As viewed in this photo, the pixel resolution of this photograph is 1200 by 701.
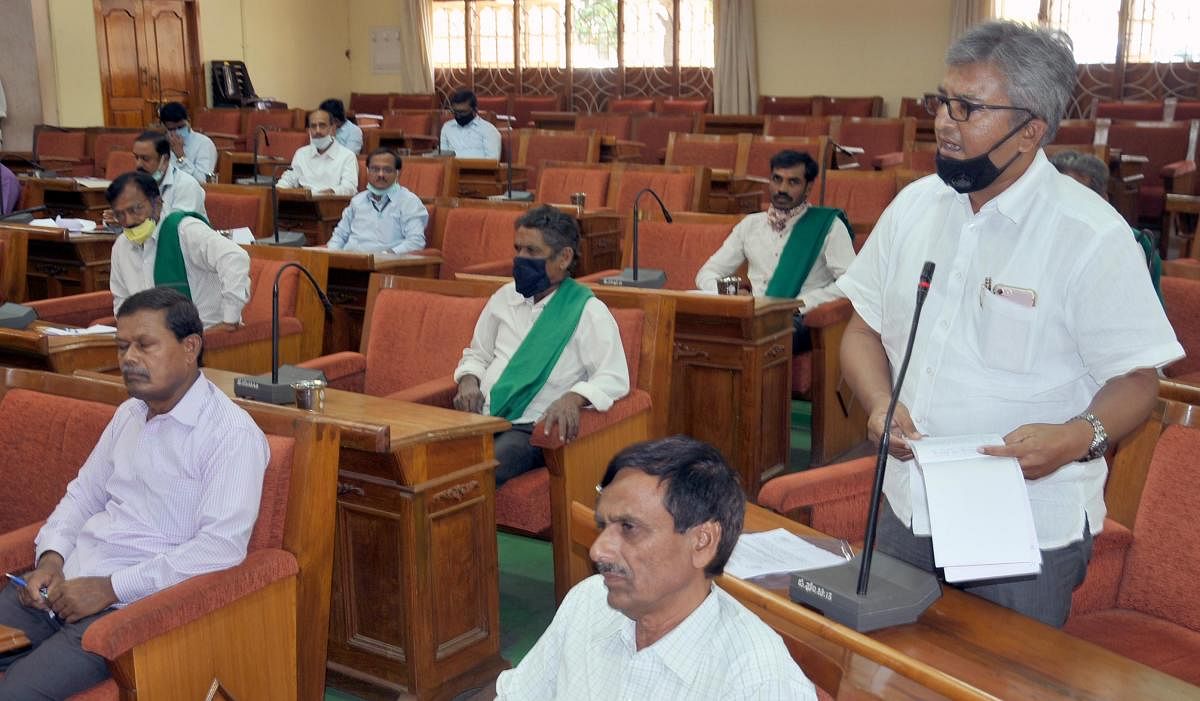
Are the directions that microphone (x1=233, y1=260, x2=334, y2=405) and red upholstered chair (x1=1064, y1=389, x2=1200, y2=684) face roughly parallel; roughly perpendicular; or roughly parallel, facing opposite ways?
roughly parallel, facing opposite ways

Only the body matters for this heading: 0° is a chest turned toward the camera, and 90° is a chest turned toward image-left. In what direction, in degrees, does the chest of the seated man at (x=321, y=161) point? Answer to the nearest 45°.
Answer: approximately 0°

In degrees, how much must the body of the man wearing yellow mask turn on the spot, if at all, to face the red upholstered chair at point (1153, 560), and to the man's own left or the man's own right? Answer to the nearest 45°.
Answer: approximately 90° to the man's own left

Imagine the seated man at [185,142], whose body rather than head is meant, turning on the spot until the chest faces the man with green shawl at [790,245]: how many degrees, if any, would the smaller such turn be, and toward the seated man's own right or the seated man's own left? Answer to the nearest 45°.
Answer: approximately 90° to the seated man's own left

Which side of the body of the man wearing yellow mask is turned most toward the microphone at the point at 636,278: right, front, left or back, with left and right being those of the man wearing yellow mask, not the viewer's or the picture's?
left

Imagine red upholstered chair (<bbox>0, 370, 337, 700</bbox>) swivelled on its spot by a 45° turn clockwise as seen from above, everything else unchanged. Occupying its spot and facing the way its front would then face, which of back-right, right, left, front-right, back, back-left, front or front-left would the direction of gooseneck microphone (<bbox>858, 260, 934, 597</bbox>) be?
back-left

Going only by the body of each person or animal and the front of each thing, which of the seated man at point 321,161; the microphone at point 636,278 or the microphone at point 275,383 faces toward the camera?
the seated man

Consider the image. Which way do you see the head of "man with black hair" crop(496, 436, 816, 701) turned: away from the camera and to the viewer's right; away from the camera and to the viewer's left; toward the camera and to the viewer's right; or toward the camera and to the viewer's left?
toward the camera and to the viewer's left

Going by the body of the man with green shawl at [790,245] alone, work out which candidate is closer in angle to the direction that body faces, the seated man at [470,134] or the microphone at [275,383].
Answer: the microphone

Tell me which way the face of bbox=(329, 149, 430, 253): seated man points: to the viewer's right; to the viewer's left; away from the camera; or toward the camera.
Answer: toward the camera

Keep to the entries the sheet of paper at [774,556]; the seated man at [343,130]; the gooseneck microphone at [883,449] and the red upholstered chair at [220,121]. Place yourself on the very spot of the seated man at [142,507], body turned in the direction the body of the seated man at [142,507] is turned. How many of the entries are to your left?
2

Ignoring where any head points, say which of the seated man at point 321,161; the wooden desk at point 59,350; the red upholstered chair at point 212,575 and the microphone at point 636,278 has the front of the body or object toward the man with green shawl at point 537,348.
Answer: the seated man

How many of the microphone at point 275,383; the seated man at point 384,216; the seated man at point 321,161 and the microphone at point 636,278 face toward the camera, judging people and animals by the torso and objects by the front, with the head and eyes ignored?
2

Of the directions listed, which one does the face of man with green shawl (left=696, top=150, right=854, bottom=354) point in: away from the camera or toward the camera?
toward the camera

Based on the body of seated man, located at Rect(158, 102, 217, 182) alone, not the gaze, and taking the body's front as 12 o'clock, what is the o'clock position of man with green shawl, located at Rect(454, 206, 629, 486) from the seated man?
The man with green shawl is roughly at 10 o'clock from the seated man.

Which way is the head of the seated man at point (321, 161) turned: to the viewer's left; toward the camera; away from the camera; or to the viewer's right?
toward the camera

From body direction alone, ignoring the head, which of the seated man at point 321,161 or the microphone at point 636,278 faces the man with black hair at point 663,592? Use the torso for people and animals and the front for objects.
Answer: the seated man

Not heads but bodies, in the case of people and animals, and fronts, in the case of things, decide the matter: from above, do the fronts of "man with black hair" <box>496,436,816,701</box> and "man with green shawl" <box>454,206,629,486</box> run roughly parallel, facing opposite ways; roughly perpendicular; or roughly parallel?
roughly parallel
